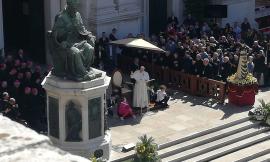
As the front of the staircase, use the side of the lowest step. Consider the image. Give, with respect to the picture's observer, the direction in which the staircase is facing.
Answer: facing the viewer and to the right of the viewer

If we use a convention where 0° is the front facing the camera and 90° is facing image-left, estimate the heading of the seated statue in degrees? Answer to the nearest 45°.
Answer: approximately 315°

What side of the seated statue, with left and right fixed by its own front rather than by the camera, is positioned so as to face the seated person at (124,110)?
left

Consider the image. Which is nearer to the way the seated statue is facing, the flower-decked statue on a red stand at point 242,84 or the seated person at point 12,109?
the flower-decked statue on a red stand

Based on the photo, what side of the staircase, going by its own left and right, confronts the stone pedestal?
right

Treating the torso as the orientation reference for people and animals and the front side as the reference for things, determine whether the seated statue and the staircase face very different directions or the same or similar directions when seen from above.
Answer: same or similar directions

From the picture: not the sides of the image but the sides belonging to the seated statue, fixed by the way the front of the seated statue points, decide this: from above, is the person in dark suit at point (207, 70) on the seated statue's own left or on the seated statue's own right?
on the seated statue's own left

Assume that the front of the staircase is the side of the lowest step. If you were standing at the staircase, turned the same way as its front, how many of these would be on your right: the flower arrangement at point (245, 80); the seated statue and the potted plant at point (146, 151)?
2

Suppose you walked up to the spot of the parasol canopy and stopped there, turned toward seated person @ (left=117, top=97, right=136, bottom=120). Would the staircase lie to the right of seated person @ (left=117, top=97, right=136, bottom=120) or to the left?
left

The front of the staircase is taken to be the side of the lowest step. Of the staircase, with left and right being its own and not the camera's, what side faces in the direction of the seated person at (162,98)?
back

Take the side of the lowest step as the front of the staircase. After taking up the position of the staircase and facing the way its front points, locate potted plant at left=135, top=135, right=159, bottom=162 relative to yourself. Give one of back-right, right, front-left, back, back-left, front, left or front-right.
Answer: right

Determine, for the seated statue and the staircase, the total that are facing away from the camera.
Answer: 0

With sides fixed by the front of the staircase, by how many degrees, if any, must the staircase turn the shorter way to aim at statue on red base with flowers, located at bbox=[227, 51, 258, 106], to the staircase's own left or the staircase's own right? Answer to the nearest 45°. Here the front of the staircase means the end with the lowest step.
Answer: approximately 135° to the staircase's own left
